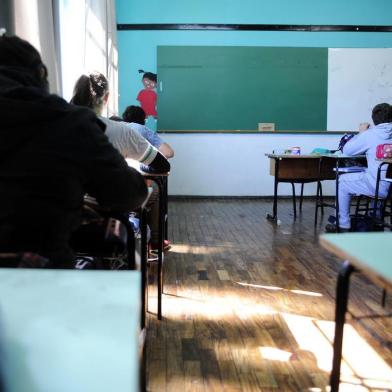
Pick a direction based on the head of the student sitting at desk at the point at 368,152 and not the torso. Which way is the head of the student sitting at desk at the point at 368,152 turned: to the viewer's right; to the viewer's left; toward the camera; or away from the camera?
away from the camera

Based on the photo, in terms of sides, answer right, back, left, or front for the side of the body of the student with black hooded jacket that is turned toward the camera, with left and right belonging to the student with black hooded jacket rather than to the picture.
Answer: back

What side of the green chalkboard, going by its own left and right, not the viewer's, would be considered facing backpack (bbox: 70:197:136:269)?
front

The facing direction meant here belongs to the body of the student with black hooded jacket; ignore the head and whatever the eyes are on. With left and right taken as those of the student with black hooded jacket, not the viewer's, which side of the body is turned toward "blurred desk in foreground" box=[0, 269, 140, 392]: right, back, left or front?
back

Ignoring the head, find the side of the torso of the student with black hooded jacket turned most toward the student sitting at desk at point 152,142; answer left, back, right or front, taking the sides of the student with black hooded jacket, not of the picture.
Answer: front

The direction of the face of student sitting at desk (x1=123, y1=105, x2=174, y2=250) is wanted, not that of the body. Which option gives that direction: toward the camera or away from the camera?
away from the camera
